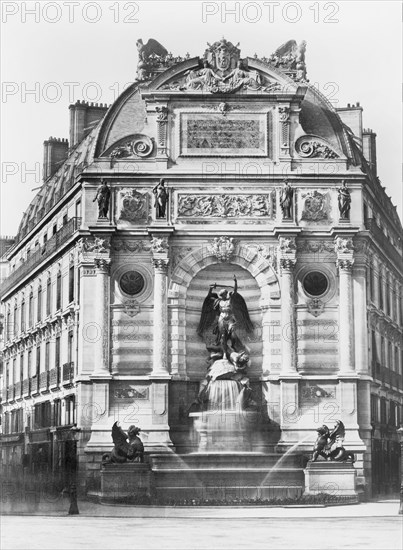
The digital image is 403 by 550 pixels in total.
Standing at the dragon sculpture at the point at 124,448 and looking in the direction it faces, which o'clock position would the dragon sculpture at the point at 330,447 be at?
the dragon sculpture at the point at 330,447 is roughly at 12 o'clock from the dragon sculpture at the point at 124,448.

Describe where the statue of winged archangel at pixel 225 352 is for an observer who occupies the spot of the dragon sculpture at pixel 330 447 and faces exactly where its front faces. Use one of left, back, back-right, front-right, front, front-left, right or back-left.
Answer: front-right

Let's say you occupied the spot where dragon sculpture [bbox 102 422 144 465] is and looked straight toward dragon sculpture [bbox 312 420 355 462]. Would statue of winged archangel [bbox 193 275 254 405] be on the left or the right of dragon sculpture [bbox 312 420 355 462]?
left

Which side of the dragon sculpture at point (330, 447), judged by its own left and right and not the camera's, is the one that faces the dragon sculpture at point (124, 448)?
front

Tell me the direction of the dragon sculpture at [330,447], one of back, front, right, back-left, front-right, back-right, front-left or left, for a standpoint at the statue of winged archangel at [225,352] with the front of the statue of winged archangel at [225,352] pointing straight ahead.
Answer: front-left

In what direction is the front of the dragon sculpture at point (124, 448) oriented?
to the viewer's right

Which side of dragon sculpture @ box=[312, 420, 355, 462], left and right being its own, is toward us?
left

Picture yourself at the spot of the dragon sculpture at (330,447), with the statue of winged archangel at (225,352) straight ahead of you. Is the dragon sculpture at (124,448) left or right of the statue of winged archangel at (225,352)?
left

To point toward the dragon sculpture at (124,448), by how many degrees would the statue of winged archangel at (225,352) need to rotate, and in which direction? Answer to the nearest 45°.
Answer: approximately 45° to its right

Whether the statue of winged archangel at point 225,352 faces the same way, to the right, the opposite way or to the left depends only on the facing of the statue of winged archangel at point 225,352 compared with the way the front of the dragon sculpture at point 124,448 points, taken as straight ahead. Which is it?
to the right

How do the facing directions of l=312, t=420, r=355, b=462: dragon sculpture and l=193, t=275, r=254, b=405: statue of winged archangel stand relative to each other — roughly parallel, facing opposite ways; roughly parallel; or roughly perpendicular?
roughly perpendicular

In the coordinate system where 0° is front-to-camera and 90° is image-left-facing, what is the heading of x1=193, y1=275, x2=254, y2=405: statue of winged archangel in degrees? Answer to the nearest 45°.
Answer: approximately 0°

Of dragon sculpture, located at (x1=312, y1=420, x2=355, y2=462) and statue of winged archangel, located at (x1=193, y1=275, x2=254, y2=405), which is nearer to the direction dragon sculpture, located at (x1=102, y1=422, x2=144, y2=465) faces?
the dragon sculpture
